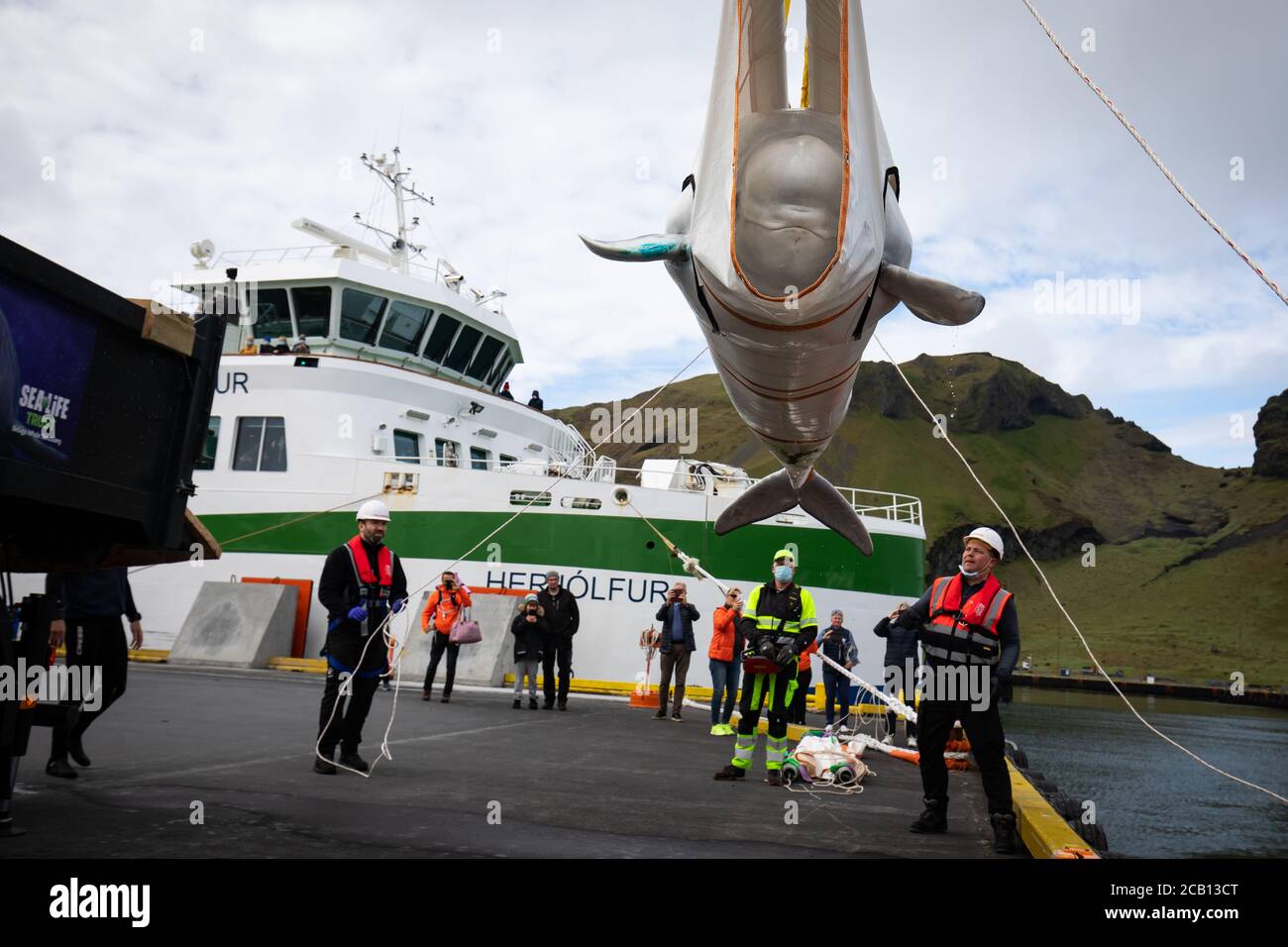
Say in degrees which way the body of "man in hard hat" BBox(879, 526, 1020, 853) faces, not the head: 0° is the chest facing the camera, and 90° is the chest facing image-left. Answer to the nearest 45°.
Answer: approximately 45°

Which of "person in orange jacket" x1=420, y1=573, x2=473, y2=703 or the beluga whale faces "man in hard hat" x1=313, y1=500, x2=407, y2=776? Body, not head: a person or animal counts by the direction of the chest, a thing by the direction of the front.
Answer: the person in orange jacket

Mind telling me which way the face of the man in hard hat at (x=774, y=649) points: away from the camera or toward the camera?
toward the camera

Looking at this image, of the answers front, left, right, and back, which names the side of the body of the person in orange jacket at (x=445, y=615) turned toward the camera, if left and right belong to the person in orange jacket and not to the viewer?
front

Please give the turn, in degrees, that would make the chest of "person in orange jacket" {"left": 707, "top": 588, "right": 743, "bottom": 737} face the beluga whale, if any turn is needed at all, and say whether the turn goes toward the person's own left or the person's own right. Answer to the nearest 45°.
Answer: approximately 45° to the person's own right

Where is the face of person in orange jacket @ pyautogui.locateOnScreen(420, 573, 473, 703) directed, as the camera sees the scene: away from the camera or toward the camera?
toward the camera

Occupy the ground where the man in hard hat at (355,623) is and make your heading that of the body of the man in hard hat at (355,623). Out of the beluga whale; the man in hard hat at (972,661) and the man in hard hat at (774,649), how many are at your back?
0

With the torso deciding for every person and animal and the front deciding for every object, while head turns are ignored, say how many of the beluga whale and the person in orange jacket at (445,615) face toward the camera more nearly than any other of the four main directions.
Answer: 2

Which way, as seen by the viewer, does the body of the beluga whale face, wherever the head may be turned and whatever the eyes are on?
toward the camera

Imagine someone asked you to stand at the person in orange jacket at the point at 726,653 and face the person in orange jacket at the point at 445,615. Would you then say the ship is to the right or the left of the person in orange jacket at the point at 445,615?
right
